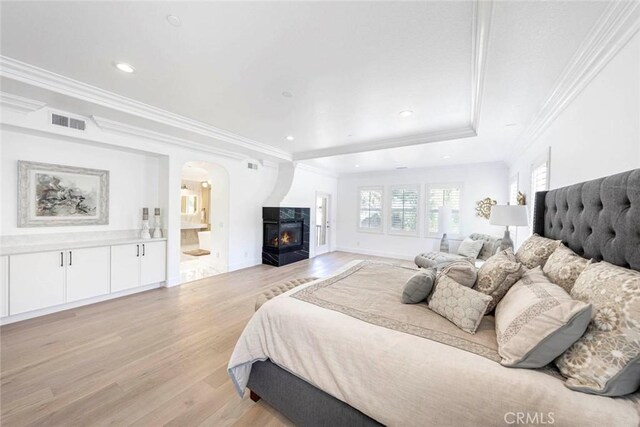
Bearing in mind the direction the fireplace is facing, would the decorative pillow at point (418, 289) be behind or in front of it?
in front

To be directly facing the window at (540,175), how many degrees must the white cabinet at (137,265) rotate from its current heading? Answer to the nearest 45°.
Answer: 0° — it already faces it

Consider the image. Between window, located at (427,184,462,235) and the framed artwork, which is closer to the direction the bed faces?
the framed artwork

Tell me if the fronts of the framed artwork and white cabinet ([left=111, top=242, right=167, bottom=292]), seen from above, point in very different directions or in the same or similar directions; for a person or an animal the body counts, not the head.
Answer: same or similar directions

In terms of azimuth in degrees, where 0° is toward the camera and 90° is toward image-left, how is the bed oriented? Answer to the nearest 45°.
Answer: approximately 90°

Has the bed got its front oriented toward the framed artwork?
yes

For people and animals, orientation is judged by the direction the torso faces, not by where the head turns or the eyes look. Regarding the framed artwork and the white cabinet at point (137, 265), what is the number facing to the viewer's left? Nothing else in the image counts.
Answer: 0

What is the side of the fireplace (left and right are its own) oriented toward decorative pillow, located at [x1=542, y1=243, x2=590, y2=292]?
front

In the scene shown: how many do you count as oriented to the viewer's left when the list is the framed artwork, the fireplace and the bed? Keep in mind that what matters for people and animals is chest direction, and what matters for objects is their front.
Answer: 1

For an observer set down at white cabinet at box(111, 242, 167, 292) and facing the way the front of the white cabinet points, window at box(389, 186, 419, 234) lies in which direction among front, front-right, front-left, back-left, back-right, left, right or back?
front-left

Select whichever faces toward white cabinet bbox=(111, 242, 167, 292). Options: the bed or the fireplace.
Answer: the bed

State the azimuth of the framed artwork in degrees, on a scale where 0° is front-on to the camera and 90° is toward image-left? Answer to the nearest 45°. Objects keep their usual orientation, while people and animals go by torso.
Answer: approximately 315°

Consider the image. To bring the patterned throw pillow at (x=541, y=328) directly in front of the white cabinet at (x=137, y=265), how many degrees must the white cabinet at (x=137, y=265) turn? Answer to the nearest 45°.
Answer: approximately 45° to its right

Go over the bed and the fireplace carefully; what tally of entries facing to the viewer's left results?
1

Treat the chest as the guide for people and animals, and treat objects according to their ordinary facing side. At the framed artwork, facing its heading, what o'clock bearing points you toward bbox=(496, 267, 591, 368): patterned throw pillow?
The patterned throw pillow is roughly at 1 o'clock from the framed artwork.

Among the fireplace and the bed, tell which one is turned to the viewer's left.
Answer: the bed

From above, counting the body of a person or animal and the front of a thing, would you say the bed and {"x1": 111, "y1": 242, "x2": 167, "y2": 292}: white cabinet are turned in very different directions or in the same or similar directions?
very different directions

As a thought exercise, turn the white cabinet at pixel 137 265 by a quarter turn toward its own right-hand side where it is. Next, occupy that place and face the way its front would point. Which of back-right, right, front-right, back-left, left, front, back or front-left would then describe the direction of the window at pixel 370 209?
back-left

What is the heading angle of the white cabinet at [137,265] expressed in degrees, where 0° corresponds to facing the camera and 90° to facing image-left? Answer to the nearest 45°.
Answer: approximately 315°

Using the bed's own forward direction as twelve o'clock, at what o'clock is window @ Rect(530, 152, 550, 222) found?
The window is roughly at 4 o'clock from the bed.
